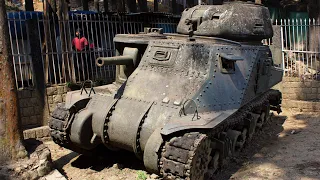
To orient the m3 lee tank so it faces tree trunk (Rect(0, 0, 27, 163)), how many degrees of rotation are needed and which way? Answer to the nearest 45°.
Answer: approximately 45° to its right

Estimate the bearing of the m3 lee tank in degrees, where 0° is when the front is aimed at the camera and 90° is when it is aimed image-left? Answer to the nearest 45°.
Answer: approximately 45°
